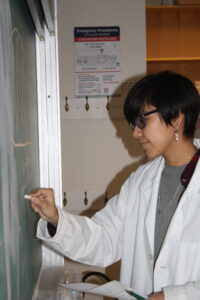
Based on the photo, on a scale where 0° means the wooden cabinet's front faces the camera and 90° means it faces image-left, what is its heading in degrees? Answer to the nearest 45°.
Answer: approximately 0°

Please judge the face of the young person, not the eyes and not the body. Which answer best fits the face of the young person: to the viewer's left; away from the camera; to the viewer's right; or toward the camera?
to the viewer's left

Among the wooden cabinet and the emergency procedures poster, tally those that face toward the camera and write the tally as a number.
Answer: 2

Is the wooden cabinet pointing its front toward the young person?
yes

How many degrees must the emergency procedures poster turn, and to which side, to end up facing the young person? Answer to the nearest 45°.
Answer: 0° — it already faces them
